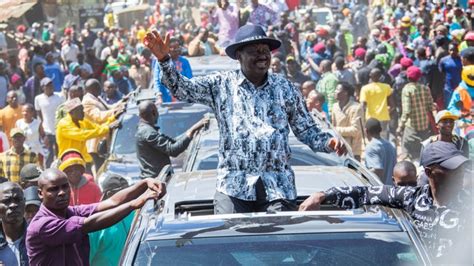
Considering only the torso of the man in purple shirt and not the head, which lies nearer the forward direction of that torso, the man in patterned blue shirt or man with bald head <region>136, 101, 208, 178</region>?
the man in patterned blue shirt

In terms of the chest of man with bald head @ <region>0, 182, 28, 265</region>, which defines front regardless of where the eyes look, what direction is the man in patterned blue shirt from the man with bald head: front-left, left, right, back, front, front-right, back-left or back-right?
front-left

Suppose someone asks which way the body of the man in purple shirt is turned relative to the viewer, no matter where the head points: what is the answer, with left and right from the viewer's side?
facing the viewer and to the right of the viewer

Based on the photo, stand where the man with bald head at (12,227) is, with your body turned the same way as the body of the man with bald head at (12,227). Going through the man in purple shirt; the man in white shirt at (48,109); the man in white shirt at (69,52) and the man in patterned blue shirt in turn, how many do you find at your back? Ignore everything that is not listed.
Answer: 2

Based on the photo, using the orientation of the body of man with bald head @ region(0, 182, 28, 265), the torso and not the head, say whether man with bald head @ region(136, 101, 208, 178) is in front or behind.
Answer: behind

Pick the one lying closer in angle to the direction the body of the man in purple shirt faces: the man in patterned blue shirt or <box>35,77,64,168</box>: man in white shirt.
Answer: the man in patterned blue shirt

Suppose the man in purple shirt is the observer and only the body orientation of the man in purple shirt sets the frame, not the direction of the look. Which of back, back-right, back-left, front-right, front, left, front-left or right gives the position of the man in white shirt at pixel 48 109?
back-left

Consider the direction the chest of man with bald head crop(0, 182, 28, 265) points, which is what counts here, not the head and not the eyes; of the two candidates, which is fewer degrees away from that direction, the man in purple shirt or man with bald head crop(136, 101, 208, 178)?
the man in purple shirt

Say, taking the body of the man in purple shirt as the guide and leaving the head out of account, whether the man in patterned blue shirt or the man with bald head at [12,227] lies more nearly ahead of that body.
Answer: the man in patterned blue shirt

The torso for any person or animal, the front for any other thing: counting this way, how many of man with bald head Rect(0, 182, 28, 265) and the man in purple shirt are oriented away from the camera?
0

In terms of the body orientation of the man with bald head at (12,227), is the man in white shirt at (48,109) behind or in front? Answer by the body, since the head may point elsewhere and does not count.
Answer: behind

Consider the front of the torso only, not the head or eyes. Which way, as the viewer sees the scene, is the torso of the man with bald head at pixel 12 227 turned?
toward the camera

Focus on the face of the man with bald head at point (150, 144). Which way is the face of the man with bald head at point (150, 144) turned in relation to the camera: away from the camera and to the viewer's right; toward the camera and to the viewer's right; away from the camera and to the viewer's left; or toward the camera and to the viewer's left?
away from the camera and to the viewer's right

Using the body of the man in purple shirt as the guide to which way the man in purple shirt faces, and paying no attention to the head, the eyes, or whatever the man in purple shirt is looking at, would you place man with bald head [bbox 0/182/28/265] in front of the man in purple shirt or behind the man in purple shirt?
behind
